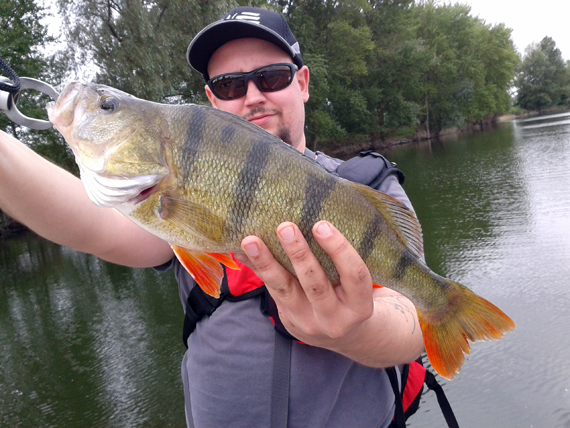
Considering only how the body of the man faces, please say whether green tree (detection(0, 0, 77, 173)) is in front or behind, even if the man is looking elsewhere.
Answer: behind

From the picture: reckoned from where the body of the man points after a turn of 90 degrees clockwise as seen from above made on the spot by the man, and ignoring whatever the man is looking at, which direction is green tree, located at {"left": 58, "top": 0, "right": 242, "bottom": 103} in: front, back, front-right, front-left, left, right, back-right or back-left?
right

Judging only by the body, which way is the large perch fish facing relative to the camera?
to the viewer's left

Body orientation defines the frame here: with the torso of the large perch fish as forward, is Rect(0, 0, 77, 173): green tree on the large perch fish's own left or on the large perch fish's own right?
on the large perch fish's own right

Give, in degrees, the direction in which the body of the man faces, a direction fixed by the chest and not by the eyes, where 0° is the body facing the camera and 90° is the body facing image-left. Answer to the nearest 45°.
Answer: approximately 0°
